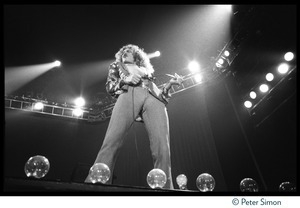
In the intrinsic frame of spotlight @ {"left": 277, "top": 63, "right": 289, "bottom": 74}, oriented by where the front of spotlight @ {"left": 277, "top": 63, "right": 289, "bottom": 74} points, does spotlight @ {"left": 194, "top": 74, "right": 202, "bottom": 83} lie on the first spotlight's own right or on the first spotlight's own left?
on the first spotlight's own right

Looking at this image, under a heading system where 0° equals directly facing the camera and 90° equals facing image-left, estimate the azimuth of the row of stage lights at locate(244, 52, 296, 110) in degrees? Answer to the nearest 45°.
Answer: approximately 45°

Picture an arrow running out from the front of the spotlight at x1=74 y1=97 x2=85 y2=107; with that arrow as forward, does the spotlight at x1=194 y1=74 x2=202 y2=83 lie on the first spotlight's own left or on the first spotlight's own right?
on the first spotlight's own left

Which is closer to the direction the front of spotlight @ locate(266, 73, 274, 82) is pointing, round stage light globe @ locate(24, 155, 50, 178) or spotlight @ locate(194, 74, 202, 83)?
the round stage light globe

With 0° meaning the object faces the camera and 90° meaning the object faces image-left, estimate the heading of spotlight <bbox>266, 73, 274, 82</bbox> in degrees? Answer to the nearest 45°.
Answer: approximately 0°

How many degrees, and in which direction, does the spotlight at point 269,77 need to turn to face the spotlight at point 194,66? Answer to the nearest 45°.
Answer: approximately 90° to its right

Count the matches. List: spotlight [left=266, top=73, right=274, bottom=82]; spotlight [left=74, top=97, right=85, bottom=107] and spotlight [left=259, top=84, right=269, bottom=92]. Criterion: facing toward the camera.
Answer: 3

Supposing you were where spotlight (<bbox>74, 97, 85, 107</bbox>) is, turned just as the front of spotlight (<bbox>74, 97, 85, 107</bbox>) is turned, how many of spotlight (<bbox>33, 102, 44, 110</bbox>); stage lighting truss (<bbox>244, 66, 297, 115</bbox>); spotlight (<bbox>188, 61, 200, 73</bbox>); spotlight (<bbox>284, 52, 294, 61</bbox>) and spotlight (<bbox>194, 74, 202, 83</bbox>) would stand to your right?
1

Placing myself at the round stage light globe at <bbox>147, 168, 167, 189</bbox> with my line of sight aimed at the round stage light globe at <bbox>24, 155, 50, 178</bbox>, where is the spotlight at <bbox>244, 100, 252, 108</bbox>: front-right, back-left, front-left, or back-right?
back-right

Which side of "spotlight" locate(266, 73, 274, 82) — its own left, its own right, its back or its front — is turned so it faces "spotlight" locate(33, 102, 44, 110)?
right

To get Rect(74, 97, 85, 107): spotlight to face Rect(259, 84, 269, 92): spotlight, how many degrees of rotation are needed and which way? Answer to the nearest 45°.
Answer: approximately 45° to its left
